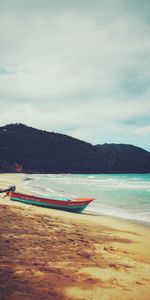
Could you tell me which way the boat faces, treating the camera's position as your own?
facing the viewer and to the right of the viewer
